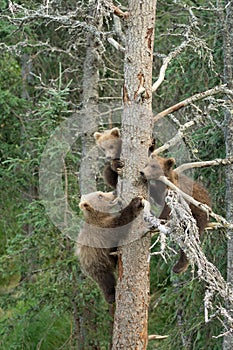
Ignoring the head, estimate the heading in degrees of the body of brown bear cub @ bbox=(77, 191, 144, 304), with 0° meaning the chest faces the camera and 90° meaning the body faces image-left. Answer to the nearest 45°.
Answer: approximately 270°

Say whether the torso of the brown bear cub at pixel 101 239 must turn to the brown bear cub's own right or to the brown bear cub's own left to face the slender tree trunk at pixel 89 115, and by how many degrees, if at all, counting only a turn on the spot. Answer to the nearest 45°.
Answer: approximately 90° to the brown bear cub's own left

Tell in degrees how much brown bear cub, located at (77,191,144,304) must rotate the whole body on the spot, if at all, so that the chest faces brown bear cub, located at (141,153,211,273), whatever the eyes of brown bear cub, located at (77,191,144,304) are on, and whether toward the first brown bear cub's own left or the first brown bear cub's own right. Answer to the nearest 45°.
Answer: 0° — it already faces it
